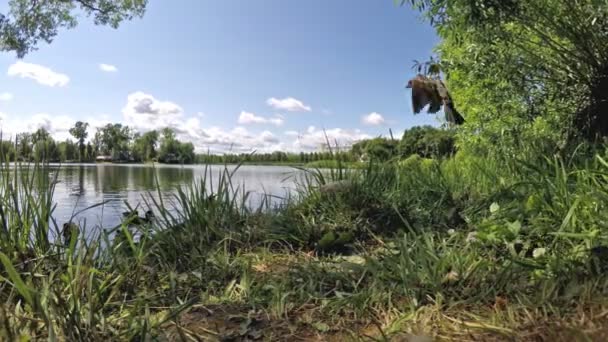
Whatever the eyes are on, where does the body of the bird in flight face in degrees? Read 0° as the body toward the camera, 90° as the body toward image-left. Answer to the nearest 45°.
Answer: approximately 90°

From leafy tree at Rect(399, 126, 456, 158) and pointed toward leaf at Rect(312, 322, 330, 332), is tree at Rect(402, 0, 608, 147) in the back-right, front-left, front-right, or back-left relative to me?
front-left

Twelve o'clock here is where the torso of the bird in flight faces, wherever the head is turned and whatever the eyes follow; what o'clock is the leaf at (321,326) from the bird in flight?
The leaf is roughly at 9 o'clock from the bird in flight.
